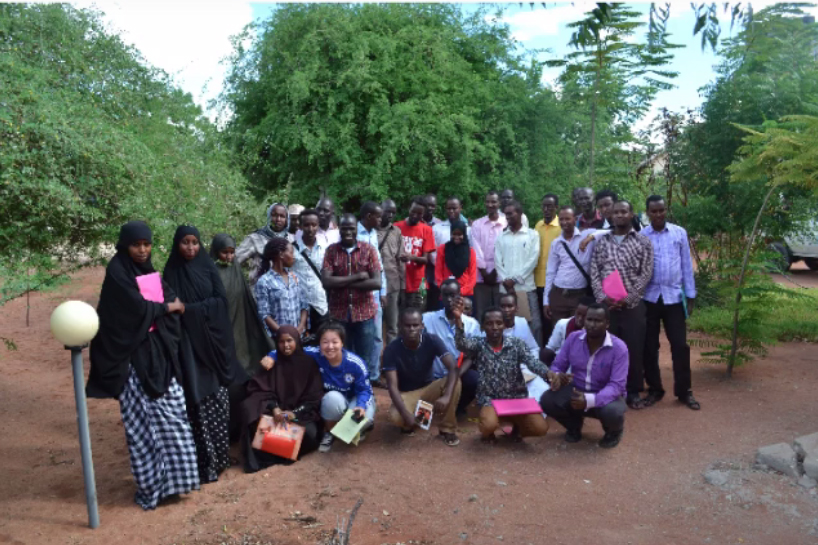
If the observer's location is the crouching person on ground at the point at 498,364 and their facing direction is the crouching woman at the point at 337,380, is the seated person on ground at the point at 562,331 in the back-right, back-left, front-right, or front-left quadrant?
back-right

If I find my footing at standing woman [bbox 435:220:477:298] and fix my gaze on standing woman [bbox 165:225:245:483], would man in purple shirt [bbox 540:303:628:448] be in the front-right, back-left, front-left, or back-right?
front-left

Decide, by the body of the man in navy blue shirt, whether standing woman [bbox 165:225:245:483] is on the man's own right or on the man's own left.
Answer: on the man's own right

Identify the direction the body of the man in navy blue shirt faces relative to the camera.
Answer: toward the camera

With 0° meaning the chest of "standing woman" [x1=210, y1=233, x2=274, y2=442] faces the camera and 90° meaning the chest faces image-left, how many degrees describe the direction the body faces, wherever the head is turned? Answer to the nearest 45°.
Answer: approximately 315°

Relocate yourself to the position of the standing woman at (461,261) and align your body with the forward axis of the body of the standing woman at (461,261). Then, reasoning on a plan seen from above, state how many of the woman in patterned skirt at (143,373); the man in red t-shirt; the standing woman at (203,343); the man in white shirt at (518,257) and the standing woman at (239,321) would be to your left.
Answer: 1

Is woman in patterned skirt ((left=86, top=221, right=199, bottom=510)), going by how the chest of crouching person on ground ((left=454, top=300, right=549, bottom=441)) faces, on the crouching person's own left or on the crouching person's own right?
on the crouching person's own right

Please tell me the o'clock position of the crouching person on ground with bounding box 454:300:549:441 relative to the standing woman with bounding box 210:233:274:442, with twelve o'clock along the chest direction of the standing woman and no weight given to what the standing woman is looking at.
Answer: The crouching person on ground is roughly at 11 o'clock from the standing woman.

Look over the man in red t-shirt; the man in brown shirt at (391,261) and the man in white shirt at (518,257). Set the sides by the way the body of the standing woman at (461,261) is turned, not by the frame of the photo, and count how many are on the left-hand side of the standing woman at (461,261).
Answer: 1

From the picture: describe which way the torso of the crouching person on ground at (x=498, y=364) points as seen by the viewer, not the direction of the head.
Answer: toward the camera

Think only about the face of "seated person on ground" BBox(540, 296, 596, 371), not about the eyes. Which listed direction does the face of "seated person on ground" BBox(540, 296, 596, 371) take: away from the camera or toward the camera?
toward the camera

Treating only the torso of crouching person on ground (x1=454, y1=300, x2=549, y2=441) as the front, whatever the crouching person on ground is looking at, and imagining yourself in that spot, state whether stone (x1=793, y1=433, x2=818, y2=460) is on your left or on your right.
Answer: on your left

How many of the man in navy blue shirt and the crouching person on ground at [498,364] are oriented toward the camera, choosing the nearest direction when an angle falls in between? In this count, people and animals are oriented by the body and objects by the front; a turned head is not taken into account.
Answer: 2

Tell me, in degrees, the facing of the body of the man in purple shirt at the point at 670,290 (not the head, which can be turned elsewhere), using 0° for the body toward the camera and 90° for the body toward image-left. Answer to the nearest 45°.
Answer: approximately 0°

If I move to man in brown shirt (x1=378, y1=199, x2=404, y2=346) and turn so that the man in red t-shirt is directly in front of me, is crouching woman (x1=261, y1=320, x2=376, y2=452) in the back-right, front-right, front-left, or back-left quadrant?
back-right

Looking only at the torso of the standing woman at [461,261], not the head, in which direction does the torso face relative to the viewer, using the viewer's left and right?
facing the viewer

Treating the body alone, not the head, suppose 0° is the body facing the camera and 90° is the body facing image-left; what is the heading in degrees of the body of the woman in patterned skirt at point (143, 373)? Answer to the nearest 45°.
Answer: approximately 315°
